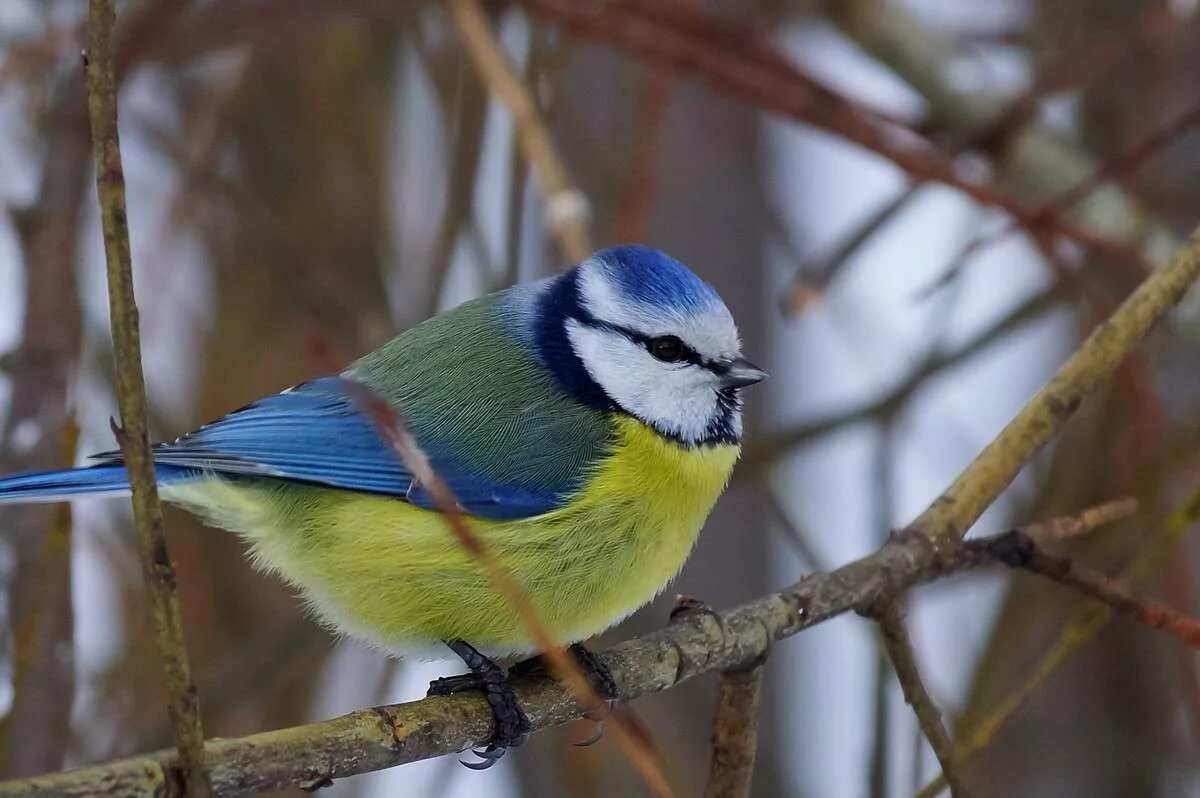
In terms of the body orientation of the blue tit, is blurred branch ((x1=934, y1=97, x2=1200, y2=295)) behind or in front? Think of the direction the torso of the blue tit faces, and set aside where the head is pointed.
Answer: in front

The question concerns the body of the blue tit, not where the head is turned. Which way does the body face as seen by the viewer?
to the viewer's right

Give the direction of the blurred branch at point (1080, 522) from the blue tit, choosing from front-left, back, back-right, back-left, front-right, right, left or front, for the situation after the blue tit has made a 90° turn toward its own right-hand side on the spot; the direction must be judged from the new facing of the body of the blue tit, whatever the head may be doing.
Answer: left

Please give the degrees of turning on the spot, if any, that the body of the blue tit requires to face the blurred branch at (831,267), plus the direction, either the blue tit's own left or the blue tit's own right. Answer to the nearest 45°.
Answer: approximately 45° to the blue tit's own left

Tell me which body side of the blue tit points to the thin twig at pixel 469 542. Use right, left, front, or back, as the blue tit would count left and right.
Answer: right
